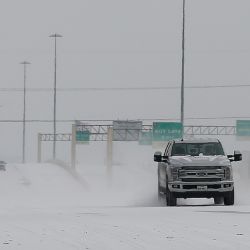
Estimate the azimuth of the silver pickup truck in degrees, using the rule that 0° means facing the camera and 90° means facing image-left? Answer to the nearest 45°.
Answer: approximately 0°
